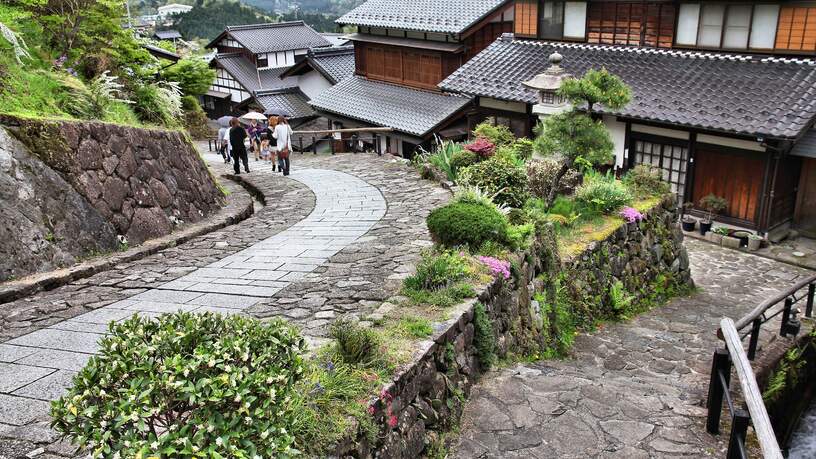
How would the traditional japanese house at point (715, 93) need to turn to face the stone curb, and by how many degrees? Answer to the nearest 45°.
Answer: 0° — it already faces it

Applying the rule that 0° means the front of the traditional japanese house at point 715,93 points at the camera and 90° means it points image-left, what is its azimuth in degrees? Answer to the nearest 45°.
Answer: approximately 45°

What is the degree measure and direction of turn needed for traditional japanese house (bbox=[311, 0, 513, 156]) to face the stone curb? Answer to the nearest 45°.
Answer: approximately 45° to its left

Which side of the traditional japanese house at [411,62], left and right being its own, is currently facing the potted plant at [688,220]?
left

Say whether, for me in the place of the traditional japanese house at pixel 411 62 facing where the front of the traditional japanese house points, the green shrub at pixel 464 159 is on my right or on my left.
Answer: on my left

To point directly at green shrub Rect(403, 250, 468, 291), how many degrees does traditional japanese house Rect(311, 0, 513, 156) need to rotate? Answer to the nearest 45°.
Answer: approximately 45° to its left

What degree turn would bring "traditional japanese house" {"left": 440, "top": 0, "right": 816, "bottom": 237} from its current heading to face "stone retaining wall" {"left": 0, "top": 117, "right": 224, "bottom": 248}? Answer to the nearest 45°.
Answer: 0° — it already faces it
